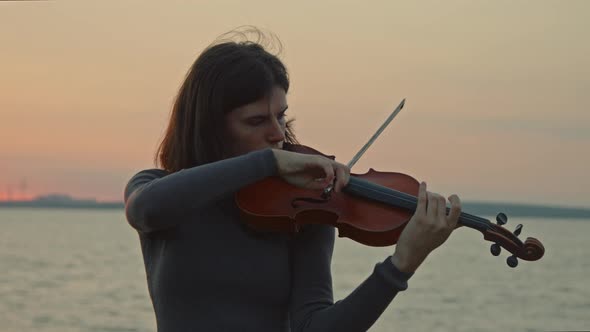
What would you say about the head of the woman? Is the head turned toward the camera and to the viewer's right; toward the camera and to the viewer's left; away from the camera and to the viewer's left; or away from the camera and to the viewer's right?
toward the camera and to the viewer's right

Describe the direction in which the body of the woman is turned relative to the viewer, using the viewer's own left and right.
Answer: facing the viewer and to the right of the viewer
